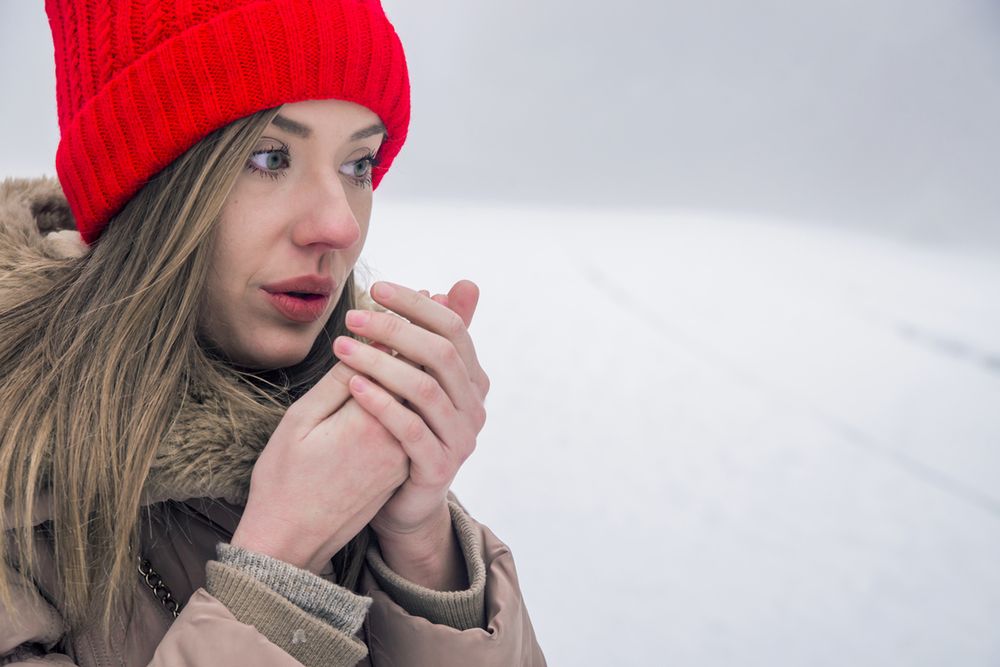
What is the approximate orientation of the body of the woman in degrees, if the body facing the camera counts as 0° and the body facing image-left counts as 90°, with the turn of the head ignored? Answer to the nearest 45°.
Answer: approximately 315°

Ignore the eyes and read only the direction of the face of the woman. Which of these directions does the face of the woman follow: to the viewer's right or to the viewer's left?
to the viewer's right
